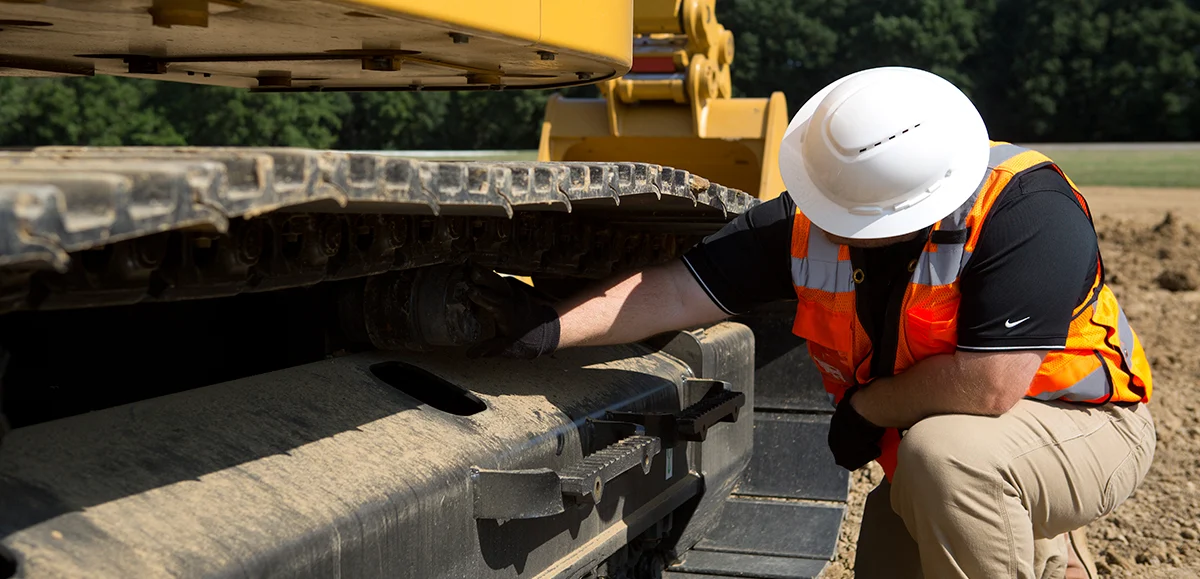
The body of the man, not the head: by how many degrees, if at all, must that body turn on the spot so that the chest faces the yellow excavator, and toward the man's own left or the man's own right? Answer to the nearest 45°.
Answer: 0° — they already face it

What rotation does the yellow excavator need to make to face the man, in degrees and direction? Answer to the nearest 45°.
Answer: approximately 45° to its right

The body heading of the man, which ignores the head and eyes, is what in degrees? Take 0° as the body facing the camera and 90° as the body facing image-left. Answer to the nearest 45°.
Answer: approximately 45°

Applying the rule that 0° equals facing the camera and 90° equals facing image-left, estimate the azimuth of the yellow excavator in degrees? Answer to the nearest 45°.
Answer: approximately 225°

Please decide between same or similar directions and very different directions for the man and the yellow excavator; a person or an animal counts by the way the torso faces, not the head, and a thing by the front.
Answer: very different directions
